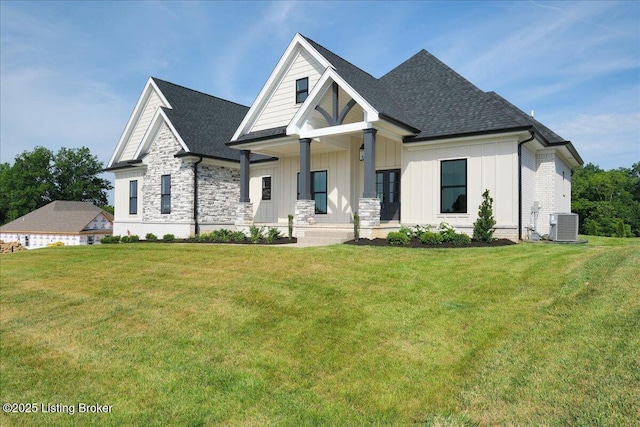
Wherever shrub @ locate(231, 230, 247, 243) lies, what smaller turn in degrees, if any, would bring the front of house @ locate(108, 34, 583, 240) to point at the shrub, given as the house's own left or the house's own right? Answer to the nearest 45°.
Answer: approximately 45° to the house's own right

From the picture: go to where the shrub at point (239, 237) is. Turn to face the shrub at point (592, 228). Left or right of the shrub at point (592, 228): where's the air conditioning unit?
right

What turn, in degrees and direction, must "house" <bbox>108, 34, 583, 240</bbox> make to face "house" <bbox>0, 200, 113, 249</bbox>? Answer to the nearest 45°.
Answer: approximately 90° to its right

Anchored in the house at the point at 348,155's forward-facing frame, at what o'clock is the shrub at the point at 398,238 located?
The shrub is roughly at 10 o'clock from the house.

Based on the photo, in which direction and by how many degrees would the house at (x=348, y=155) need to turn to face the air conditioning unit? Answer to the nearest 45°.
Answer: approximately 135° to its left

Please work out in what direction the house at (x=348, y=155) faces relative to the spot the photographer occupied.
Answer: facing the viewer and to the left of the viewer
